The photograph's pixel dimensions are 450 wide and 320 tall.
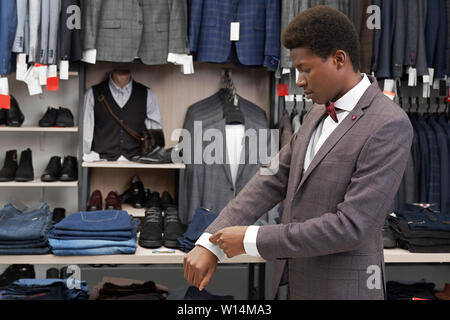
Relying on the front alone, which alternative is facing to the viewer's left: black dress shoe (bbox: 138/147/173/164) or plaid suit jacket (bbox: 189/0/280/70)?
the black dress shoe

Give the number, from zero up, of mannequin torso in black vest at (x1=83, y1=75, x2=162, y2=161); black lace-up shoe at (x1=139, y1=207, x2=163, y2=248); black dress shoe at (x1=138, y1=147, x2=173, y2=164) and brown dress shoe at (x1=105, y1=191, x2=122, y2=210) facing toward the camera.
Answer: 3

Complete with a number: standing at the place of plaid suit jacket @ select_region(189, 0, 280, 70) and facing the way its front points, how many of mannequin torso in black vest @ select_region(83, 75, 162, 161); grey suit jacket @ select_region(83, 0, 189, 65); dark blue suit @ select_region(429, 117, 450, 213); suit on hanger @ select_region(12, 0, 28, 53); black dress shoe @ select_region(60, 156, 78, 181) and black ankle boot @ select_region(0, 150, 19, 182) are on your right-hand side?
5

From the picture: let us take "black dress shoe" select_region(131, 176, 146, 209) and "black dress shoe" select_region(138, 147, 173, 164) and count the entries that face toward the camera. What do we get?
1

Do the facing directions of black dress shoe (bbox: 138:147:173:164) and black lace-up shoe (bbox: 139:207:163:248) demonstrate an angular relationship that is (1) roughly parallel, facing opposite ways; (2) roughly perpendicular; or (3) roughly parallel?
roughly perpendicular

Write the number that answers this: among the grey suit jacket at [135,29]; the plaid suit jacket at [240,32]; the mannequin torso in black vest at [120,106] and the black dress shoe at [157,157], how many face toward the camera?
3

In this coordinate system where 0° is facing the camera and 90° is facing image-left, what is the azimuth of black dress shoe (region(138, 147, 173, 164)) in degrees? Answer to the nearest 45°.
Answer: approximately 90°

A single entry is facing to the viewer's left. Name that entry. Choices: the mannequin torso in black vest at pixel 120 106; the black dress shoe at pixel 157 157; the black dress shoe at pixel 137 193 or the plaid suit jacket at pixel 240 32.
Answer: the black dress shoe at pixel 157 157

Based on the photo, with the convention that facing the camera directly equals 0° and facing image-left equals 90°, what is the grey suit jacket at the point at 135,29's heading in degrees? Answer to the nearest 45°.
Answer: approximately 0°
